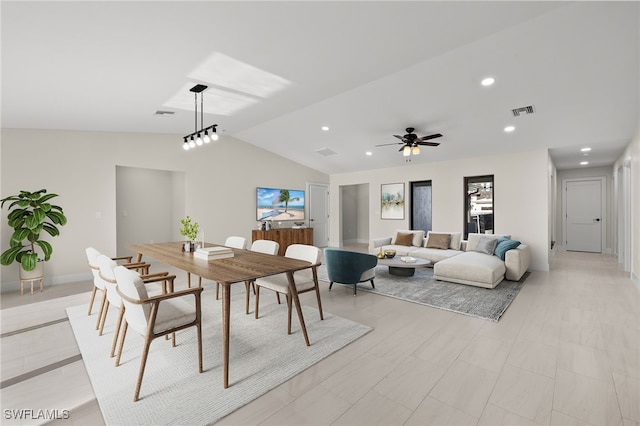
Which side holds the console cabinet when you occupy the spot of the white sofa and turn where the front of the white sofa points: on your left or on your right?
on your right

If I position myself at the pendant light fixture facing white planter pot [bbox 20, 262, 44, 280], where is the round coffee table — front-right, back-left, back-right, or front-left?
back-right

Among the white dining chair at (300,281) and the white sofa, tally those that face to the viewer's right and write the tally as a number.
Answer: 0

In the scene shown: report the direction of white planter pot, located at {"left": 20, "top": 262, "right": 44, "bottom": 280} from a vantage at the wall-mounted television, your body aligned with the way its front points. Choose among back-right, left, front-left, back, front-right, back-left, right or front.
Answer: right

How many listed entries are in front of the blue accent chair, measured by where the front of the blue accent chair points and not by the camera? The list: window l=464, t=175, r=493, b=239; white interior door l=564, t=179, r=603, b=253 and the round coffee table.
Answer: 3

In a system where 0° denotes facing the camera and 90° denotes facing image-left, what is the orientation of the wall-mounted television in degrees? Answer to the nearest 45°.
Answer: approximately 315°

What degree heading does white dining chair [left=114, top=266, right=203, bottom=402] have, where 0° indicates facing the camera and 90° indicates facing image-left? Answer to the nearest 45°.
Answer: approximately 225°

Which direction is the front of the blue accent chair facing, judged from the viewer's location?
facing away from the viewer and to the right of the viewer
